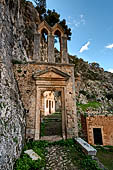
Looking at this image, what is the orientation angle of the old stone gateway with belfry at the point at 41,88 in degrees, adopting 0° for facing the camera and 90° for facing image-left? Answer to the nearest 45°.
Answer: approximately 0°

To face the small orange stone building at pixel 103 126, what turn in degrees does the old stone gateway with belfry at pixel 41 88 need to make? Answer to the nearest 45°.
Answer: approximately 135° to its left
